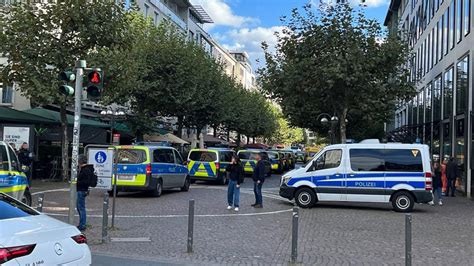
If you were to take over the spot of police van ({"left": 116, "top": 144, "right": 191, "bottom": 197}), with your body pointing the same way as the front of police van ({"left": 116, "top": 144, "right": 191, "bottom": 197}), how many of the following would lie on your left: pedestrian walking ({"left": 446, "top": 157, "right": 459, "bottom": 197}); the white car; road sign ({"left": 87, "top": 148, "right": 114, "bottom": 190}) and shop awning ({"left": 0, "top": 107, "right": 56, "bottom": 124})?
1

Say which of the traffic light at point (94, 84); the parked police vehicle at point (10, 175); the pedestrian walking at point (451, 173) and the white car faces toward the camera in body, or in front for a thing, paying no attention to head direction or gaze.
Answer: the traffic light

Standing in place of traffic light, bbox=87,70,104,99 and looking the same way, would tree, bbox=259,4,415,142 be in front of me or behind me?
behind

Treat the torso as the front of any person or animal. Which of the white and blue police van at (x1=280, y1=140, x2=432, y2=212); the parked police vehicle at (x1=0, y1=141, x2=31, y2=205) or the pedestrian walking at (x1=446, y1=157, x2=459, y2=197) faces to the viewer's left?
the white and blue police van

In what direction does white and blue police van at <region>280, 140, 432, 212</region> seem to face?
to the viewer's left

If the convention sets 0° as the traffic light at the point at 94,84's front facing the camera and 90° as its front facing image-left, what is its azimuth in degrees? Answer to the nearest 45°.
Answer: approximately 0°
